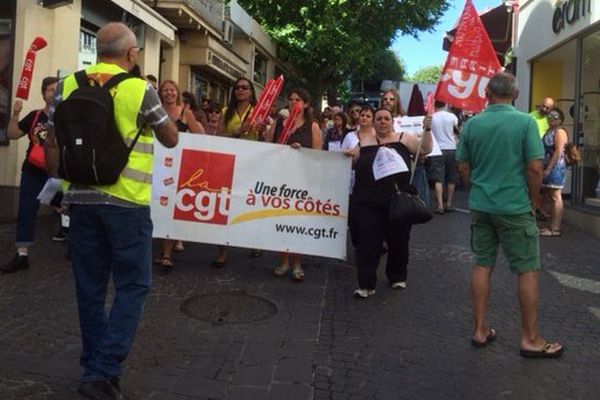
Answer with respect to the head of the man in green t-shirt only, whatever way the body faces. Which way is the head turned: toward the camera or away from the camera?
away from the camera

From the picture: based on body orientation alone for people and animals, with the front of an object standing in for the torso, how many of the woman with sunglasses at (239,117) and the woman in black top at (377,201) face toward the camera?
2

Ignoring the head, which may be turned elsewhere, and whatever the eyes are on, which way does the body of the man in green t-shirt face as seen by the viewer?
away from the camera

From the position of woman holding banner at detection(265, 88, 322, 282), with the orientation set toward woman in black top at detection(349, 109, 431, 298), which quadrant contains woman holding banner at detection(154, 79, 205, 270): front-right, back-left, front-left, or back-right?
back-right

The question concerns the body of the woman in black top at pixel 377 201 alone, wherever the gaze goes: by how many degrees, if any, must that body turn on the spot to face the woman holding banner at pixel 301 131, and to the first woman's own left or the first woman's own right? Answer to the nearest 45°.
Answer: approximately 135° to the first woman's own right

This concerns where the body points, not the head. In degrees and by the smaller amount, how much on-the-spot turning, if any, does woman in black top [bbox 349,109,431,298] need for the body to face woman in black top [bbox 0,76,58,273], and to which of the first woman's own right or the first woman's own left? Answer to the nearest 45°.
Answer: approximately 90° to the first woman's own right

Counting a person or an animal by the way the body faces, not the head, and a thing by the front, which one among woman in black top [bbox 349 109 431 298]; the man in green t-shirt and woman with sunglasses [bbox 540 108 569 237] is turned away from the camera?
the man in green t-shirt

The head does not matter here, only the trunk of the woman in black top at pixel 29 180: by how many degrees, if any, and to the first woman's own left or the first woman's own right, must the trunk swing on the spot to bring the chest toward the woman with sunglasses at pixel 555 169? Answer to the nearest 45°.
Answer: approximately 90° to the first woman's own left
